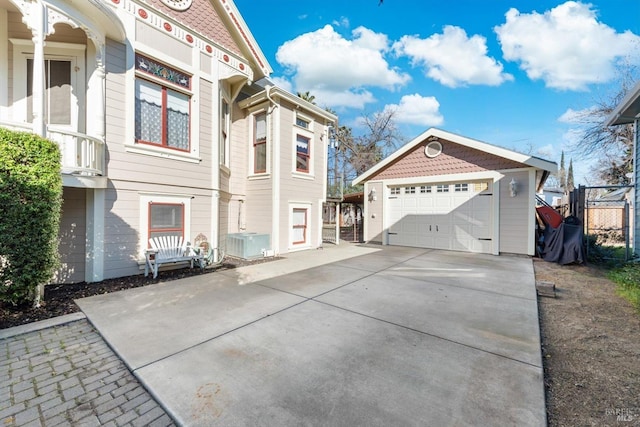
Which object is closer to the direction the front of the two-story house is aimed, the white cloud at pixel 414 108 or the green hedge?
the green hedge

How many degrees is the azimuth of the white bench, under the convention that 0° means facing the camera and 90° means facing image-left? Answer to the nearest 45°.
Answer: approximately 315°

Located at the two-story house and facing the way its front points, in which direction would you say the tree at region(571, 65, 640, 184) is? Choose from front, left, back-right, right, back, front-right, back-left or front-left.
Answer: back-left

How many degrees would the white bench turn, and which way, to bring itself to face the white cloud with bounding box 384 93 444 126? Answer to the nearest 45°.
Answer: approximately 90° to its left

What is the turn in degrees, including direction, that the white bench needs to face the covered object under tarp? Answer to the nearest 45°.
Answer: approximately 45° to its left

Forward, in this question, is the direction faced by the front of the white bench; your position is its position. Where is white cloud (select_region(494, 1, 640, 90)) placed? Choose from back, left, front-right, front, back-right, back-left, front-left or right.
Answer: front-left

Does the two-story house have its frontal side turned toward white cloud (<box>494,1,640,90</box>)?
no

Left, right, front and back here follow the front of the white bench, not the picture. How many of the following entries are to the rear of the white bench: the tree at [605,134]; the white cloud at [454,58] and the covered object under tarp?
0

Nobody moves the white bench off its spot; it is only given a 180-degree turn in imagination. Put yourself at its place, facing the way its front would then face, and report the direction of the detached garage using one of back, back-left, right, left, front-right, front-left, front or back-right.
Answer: back-right

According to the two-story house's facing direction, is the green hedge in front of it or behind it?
in front

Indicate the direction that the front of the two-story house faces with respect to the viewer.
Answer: facing the viewer and to the left of the viewer

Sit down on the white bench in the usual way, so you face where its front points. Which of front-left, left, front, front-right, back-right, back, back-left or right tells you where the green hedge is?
right

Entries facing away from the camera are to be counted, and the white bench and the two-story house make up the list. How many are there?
0
